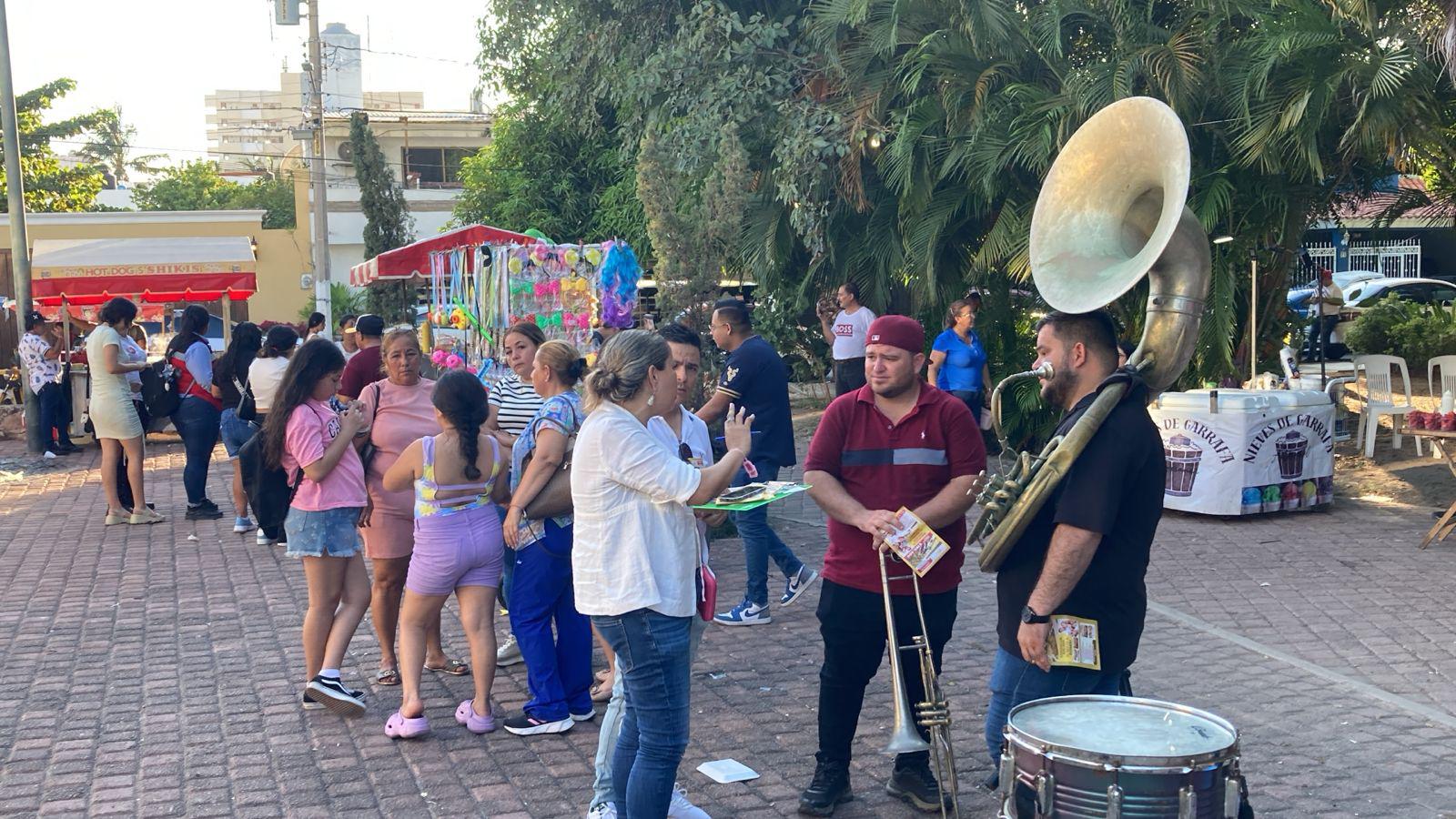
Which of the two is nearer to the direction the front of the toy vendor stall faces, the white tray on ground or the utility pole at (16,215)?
the white tray on ground

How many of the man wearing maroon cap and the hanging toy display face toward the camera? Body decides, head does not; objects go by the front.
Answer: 2

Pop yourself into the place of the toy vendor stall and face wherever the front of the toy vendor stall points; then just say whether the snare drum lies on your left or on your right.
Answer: on your left

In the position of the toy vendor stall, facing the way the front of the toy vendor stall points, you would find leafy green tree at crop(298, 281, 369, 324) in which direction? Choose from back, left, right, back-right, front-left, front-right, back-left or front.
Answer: back-right

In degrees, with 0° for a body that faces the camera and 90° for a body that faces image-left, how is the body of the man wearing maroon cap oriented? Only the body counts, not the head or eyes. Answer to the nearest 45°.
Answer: approximately 0°

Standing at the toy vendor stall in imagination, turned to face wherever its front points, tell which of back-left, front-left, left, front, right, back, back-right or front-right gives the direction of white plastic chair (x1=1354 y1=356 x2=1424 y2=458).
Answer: front-left

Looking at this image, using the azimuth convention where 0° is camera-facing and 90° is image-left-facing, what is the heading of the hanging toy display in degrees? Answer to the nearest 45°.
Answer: approximately 0°

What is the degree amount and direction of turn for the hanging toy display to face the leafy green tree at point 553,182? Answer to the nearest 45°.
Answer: approximately 180°

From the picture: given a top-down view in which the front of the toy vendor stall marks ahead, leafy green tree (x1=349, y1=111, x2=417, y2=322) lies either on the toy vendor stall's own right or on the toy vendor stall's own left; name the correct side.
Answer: on the toy vendor stall's own right

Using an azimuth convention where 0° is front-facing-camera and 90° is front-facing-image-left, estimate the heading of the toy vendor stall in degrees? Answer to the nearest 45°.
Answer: approximately 45°
